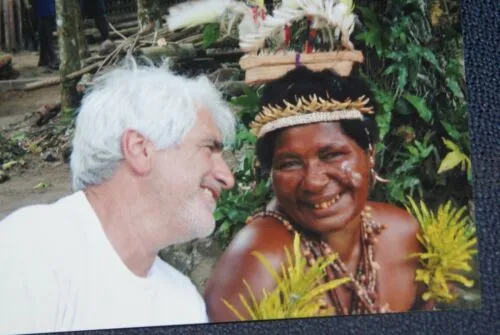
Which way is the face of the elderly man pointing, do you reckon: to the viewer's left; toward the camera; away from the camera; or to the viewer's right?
to the viewer's right

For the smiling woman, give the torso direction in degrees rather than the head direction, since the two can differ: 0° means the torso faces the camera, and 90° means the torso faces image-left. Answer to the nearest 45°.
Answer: approximately 0°

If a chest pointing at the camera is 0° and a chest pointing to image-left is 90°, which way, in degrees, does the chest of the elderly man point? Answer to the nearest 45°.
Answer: approximately 315°

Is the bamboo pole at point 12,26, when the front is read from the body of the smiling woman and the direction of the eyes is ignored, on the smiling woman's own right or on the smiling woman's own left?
on the smiling woman's own right

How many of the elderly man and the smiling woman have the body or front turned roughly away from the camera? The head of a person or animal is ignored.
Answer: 0
